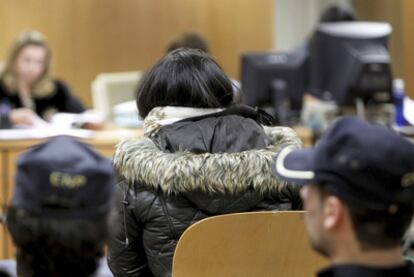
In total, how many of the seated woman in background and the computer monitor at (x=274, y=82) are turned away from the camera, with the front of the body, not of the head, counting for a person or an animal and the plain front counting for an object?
1

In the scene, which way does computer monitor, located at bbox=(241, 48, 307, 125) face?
away from the camera

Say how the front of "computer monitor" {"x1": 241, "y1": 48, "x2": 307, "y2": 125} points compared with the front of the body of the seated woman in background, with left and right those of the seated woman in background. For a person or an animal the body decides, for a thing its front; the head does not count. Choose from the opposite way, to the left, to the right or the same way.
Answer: the opposite way

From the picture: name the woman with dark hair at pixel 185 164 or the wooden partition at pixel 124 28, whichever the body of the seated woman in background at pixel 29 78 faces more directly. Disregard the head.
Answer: the woman with dark hair

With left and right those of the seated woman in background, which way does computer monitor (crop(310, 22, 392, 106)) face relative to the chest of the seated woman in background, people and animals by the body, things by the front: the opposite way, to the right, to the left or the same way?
the opposite way

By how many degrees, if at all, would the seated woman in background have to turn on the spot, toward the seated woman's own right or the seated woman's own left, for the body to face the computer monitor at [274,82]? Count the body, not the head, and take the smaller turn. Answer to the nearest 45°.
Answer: approximately 90° to the seated woman's own left

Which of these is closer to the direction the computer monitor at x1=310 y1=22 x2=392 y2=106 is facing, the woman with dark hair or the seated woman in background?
the seated woman in background

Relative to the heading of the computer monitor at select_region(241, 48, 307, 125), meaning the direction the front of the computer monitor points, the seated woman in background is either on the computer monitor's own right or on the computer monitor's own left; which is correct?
on the computer monitor's own left

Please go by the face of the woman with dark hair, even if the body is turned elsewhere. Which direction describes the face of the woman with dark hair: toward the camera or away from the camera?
away from the camera

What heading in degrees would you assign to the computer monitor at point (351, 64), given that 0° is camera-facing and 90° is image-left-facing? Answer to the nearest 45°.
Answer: approximately 135°

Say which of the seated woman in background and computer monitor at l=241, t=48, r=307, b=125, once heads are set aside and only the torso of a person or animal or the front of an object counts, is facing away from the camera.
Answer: the computer monitor
